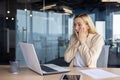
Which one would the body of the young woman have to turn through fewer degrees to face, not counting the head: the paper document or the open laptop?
the open laptop

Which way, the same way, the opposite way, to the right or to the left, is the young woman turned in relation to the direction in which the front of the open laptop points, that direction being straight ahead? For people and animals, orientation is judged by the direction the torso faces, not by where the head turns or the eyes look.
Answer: the opposite way

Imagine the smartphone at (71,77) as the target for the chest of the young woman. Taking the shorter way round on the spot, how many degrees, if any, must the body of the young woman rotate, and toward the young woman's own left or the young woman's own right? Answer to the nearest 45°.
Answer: approximately 45° to the young woman's own left

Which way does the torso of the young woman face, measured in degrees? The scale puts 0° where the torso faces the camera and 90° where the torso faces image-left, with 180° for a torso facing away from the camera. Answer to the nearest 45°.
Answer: approximately 45°

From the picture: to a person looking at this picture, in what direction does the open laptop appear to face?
facing away from the viewer and to the right of the viewer

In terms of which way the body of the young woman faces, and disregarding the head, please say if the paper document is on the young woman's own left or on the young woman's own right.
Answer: on the young woman's own left

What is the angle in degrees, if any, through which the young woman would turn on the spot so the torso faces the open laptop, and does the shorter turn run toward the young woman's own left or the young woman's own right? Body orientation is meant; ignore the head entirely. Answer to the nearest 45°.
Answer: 0° — they already face it
